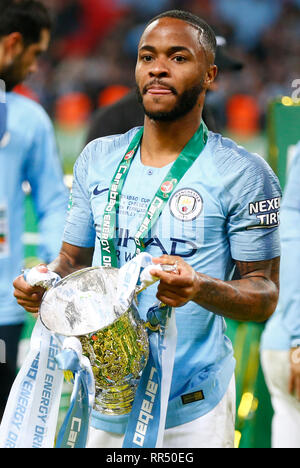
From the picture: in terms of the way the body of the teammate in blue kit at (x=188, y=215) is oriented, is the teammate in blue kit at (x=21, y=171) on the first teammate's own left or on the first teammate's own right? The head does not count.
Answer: on the first teammate's own right
